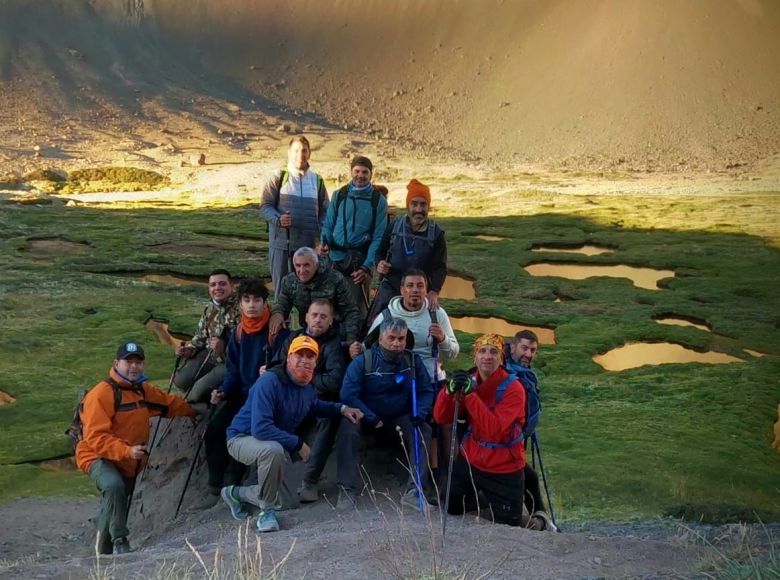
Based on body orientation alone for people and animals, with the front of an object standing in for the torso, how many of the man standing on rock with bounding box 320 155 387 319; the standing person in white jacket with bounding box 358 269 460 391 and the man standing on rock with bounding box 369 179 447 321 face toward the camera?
3

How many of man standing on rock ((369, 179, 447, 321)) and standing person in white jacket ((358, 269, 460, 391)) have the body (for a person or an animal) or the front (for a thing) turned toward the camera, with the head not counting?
2

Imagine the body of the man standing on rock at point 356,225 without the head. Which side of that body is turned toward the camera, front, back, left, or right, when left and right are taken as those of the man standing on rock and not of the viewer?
front

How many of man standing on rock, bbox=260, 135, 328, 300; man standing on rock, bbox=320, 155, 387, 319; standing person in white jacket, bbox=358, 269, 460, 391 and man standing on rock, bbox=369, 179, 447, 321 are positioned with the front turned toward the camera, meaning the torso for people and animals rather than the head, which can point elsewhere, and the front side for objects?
4

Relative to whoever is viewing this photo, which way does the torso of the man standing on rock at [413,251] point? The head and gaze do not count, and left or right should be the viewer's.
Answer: facing the viewer

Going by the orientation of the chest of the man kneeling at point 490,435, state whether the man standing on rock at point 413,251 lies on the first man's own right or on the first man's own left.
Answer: on the first man's own right

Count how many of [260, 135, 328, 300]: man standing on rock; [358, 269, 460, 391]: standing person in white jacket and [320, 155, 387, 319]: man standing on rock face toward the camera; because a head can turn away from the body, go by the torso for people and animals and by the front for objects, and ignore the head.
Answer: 3

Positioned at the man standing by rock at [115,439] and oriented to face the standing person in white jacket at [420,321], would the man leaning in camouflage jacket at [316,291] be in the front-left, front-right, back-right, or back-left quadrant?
front-left
